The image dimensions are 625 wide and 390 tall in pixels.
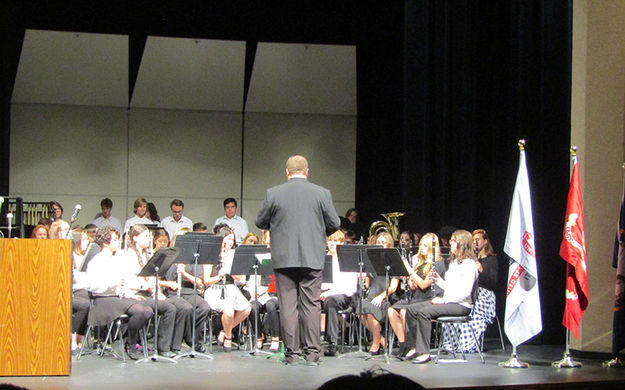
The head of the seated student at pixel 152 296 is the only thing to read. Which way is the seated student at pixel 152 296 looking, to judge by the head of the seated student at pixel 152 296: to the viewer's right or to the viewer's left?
to the viewer's right

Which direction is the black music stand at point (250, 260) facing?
away from the camera

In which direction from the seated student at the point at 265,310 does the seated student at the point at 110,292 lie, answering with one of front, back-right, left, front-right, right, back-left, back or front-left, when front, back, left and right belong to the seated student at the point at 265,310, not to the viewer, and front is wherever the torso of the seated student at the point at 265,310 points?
front-right

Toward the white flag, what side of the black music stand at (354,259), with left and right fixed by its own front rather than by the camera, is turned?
right

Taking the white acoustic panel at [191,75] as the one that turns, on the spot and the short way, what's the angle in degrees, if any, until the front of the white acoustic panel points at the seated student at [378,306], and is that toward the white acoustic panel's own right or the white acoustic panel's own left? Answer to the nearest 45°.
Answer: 0° — it already faces them

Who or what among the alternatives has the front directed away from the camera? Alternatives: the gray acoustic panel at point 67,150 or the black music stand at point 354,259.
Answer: the black music stand

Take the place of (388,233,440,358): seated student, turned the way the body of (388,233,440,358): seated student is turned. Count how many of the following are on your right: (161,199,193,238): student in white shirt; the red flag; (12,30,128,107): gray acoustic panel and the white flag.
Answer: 2

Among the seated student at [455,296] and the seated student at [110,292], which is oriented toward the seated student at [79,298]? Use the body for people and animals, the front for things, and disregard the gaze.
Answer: the seated student at [455,296]

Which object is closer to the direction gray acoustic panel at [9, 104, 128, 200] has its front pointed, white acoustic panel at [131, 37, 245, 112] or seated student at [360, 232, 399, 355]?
the seated student

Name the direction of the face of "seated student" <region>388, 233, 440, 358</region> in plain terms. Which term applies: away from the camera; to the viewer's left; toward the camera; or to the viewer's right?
to the viewer's left

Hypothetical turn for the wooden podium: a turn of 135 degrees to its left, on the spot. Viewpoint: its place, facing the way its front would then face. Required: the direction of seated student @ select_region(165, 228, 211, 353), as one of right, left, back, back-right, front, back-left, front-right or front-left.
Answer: front

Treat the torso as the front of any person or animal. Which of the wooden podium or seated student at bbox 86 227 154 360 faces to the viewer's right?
the seated student

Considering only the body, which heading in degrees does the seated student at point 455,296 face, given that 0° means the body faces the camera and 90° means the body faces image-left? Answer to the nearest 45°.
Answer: approximately 90°

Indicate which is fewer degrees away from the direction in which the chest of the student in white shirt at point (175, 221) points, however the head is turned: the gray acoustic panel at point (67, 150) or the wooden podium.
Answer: the wooden podium

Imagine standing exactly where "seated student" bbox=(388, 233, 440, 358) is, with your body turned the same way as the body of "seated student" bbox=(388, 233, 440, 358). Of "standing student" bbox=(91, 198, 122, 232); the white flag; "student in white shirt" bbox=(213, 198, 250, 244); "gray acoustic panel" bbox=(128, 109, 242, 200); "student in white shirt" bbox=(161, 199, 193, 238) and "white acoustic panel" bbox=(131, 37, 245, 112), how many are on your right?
5

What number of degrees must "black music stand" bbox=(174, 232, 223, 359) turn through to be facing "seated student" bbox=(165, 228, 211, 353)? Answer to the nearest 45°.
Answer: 0° — it already faces them

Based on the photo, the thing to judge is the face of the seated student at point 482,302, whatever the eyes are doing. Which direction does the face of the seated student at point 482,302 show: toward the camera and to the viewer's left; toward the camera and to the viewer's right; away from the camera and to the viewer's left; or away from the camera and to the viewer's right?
toward the camera and to the viewer's left
